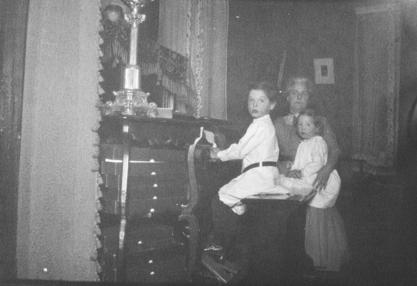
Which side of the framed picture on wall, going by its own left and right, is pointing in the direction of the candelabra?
right

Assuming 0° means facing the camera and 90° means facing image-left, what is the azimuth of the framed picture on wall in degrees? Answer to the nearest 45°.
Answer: approximately 0°
